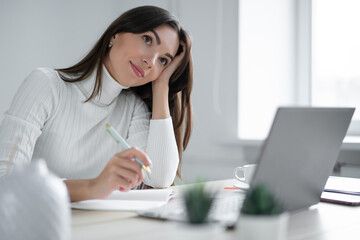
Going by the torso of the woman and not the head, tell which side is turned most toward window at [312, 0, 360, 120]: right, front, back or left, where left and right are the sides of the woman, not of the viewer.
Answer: left

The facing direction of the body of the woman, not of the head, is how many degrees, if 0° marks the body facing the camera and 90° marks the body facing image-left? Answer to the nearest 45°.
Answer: approximately 315°

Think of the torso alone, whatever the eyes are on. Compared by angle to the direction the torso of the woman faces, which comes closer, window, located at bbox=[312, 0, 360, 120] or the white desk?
the white desk

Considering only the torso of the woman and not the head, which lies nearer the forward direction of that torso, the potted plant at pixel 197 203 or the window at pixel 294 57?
the potted plant

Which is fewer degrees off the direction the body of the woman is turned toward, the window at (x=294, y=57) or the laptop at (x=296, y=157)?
the laptop

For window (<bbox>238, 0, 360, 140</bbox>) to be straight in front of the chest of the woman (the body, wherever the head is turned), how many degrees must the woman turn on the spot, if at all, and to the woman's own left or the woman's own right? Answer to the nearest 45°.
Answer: approximately 90° to the woman's own left
